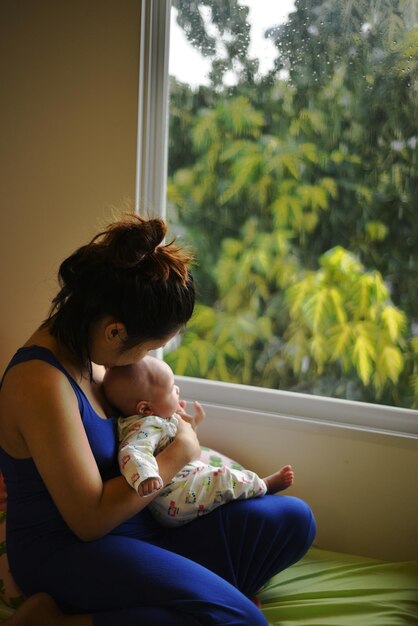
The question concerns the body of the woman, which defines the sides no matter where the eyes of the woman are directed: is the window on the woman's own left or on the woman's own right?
on the woman's own left

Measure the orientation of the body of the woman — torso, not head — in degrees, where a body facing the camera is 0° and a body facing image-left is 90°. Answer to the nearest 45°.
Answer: approximately 270°

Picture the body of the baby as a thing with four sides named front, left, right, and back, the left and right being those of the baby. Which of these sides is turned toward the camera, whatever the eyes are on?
right
